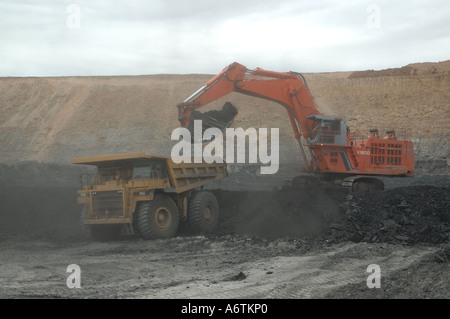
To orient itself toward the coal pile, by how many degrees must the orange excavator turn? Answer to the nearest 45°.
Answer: approximately 90° to its left

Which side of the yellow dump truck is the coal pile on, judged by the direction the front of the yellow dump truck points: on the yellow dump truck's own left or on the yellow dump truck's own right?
on the yellow dump truck's own left

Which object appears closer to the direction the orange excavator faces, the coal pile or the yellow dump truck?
the yellow dump truck

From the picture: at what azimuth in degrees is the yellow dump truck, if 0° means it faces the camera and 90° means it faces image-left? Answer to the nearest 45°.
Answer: approximately 45°

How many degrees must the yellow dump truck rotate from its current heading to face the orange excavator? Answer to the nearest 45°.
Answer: approximately 180°

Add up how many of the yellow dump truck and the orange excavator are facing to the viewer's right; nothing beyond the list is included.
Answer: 0

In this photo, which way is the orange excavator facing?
to the viewer's left

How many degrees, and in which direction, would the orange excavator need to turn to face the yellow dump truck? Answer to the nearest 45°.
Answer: approximately 45° to its left
